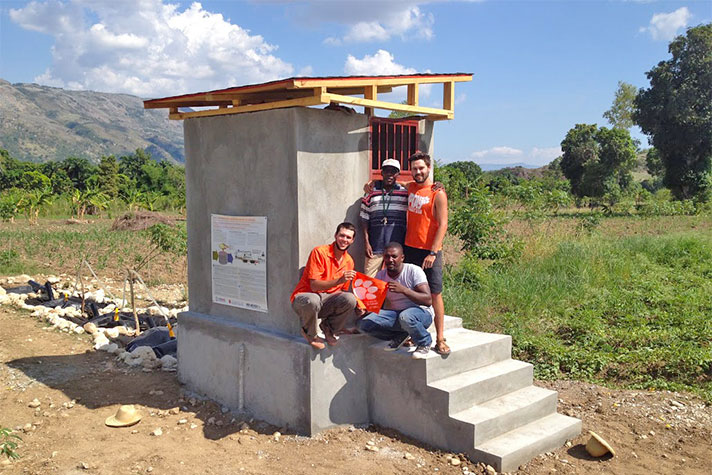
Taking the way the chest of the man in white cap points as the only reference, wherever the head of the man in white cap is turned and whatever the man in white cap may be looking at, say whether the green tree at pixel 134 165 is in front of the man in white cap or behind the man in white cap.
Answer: behind

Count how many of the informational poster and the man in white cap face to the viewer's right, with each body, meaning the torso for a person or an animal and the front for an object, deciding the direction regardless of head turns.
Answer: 0

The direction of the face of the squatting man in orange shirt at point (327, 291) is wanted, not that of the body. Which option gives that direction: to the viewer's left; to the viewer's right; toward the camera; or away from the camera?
toward the camera

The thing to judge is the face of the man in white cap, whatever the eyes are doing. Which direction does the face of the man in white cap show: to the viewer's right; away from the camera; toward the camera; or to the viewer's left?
toward the camera

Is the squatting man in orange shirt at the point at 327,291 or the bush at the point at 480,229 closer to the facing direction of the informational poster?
the squatting man in orange shirt

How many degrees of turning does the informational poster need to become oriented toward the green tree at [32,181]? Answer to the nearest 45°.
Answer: approximately 135° to its right

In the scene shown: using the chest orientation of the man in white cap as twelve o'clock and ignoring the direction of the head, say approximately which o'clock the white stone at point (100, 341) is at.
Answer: The white stone is roughly at 4 o'clock from the man in white cap.

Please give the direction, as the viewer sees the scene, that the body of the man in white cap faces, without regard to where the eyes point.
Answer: toward the camera

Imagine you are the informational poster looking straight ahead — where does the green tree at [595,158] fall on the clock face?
The green tree is roughly at 6 o'clock from the informational poster.

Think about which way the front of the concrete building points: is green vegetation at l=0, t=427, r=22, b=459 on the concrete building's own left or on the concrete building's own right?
on the concrete building's own right

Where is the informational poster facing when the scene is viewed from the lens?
facing the viewer and to the left of the viewer

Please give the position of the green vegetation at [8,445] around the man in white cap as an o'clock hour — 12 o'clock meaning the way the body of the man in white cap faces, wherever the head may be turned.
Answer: The green vegetation is roughly at 2 o'clock from the man in white cap.

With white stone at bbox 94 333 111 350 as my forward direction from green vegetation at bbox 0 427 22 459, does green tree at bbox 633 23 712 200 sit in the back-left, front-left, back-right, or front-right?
front-right
